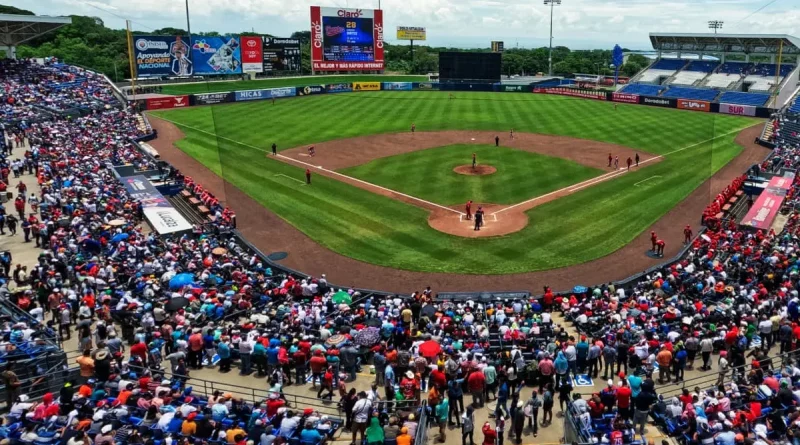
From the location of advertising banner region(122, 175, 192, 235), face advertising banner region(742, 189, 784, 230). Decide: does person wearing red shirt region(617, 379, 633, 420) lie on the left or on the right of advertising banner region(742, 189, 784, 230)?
right

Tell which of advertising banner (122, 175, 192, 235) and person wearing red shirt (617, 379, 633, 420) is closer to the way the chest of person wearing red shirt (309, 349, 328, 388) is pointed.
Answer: the advertising banner

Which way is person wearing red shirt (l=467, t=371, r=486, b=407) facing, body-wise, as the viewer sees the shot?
away from the camera

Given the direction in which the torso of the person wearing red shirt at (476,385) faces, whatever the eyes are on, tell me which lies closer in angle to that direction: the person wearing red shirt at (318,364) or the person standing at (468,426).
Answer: the person wearing red shirt

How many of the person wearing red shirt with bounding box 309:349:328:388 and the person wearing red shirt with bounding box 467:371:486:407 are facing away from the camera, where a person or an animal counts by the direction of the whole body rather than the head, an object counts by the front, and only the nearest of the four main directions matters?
2

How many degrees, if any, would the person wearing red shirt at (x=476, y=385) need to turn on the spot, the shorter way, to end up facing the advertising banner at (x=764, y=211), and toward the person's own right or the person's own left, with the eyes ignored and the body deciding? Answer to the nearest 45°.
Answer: approximately 45° to the person's own right

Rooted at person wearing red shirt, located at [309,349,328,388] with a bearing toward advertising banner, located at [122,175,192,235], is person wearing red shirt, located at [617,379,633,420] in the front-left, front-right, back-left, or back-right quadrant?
back-right

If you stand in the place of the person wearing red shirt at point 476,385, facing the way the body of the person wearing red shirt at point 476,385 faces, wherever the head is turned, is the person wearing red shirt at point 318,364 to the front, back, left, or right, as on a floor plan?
left

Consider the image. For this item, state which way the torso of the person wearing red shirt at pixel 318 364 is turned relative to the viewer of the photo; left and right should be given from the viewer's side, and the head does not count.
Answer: facing away from the viewer
